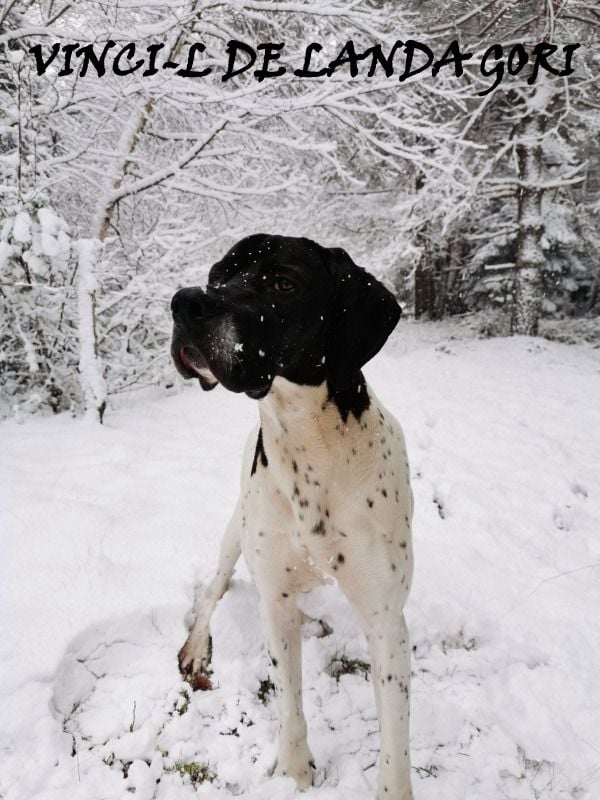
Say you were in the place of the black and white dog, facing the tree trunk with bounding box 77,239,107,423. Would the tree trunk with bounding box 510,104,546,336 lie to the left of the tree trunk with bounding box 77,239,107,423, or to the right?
right

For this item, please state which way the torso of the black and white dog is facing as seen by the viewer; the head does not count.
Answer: toward the camera

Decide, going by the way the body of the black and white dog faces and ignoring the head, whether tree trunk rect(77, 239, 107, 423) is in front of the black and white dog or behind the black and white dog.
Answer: behind

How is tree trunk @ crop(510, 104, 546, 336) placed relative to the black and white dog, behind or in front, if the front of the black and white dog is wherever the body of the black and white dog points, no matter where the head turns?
behind
